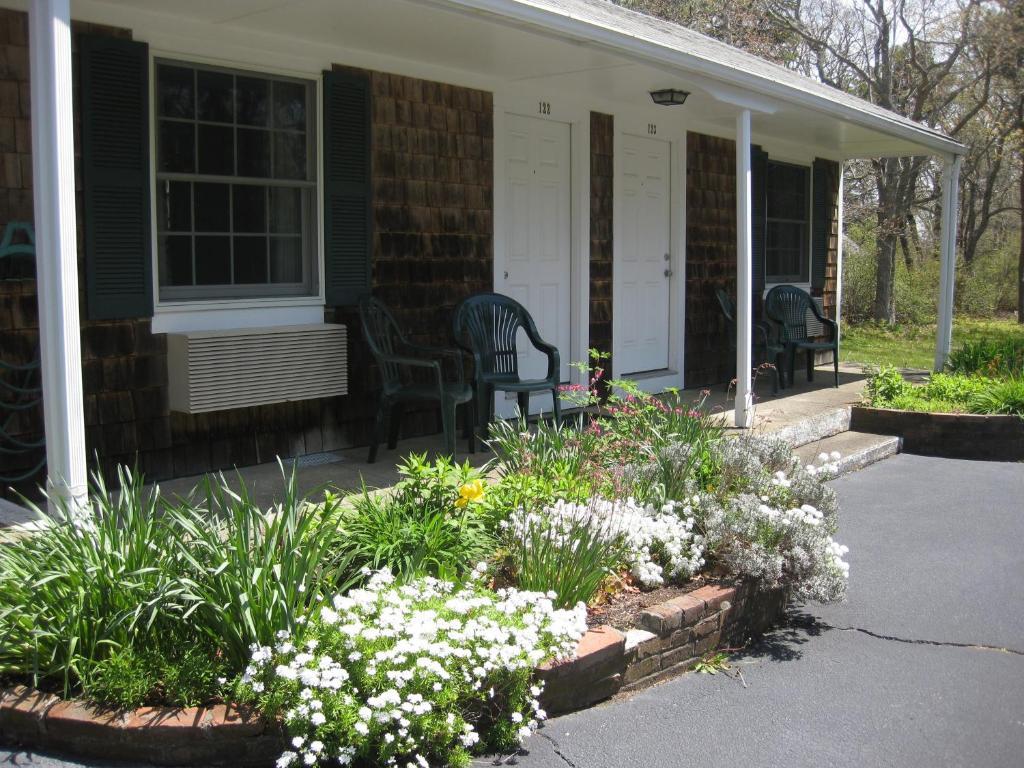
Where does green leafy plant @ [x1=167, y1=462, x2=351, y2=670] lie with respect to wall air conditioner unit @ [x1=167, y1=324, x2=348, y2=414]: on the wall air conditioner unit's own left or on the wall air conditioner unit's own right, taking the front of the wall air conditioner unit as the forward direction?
on the wall air conditioner unit's own right

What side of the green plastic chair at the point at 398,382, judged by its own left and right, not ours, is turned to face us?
right

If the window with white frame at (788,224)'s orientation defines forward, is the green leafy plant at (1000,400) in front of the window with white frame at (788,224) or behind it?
in front

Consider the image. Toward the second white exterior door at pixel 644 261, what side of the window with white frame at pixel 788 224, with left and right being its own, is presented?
right

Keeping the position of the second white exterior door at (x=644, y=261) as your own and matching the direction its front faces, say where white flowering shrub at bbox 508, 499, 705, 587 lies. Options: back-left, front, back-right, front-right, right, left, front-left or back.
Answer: front-right

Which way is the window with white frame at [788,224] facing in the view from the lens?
facing the viewer and to the right of the viewer

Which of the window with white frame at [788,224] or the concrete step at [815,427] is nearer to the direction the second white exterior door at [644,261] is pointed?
the concrete step

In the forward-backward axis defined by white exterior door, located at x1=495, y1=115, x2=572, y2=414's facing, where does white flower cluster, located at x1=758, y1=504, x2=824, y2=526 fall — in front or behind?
in front

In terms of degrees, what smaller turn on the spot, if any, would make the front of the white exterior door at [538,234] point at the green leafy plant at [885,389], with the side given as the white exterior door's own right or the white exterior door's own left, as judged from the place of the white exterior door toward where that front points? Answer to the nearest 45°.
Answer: approximately 45° to the white exterior door's own left
